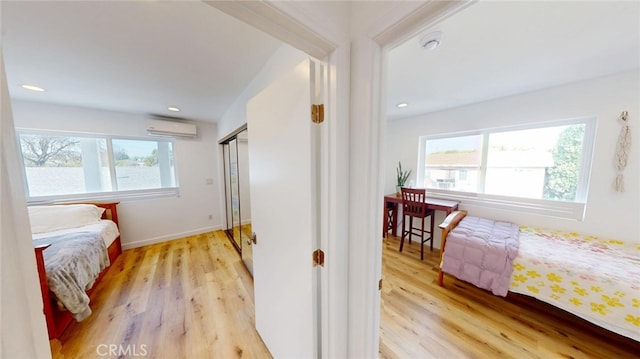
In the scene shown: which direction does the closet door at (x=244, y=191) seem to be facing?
to the viewer's left

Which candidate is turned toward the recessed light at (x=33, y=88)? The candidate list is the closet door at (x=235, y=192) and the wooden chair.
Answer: the closet door

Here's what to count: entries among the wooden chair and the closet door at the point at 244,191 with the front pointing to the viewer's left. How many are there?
1

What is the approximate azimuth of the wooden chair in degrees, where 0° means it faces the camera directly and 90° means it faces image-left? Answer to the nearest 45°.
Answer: approximately 225°

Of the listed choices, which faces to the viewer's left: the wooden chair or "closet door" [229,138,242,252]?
the closet door

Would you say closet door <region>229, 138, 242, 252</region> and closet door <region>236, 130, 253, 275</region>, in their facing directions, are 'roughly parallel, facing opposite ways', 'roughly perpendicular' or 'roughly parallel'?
roughly parallel

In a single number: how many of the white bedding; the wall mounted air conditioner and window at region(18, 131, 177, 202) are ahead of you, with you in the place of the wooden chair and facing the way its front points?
0

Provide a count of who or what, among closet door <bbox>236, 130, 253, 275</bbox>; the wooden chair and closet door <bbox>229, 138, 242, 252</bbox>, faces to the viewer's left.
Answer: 2

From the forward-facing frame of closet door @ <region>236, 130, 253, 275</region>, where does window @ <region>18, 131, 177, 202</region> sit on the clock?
The window is roughly at 1 o'clock from the closet door.

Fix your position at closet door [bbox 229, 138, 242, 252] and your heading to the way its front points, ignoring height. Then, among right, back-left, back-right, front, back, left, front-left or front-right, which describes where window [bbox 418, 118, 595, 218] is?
back-left

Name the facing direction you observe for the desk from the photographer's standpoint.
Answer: facing the viewer and to the left of the viewer

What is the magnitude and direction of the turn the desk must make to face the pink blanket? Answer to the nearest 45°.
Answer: approximately 90° to its left

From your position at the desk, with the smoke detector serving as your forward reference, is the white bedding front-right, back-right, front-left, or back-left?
front-right

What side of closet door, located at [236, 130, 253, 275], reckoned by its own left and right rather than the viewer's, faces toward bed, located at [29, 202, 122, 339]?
front

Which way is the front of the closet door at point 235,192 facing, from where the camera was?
facing to the left of the viewer

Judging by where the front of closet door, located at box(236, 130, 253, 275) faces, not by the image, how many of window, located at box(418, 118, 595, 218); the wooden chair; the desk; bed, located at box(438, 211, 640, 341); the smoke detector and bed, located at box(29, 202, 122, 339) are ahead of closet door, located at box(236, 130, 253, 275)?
1
